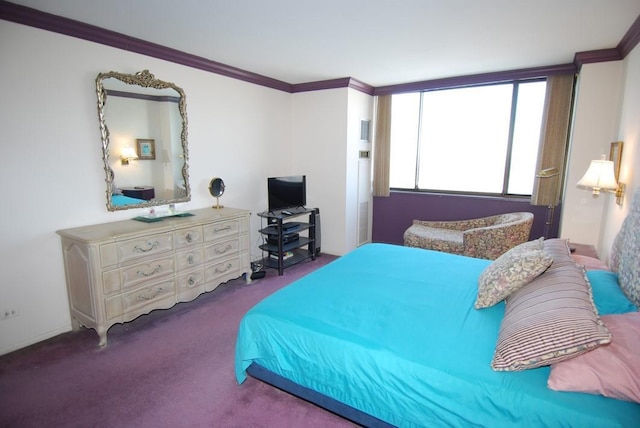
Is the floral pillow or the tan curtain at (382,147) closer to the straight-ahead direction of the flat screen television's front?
the floral pillow

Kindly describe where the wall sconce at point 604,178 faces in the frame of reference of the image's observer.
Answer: facing to the left of the viewer

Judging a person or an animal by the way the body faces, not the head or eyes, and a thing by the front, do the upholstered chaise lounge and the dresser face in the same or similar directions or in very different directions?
very different directions

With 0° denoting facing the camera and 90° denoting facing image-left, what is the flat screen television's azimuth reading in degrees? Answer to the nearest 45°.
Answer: approximately 315°

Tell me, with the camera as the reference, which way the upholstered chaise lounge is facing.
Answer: facing to the left of the viewer
